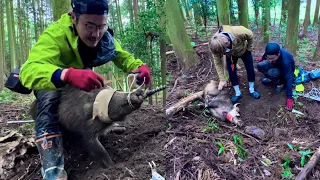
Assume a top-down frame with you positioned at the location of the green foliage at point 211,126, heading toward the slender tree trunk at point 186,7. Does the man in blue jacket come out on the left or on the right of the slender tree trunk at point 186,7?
right

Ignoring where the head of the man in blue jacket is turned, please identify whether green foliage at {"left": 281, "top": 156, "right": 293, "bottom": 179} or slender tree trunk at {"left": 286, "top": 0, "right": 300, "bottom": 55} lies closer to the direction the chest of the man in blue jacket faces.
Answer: the green foliage

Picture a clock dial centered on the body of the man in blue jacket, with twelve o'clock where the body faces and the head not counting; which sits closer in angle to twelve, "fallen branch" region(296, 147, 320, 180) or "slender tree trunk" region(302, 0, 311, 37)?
the fallen branch

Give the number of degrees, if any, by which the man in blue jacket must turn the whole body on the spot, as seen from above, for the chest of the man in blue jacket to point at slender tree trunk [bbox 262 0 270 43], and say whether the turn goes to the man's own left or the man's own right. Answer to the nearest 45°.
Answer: approximately 135° to the man's own right

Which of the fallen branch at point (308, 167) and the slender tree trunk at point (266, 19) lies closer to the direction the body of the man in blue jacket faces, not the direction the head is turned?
the fallen branch

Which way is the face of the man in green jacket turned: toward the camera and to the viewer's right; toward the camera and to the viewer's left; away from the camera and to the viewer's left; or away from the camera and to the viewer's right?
toward the camera and to the viewer's right
